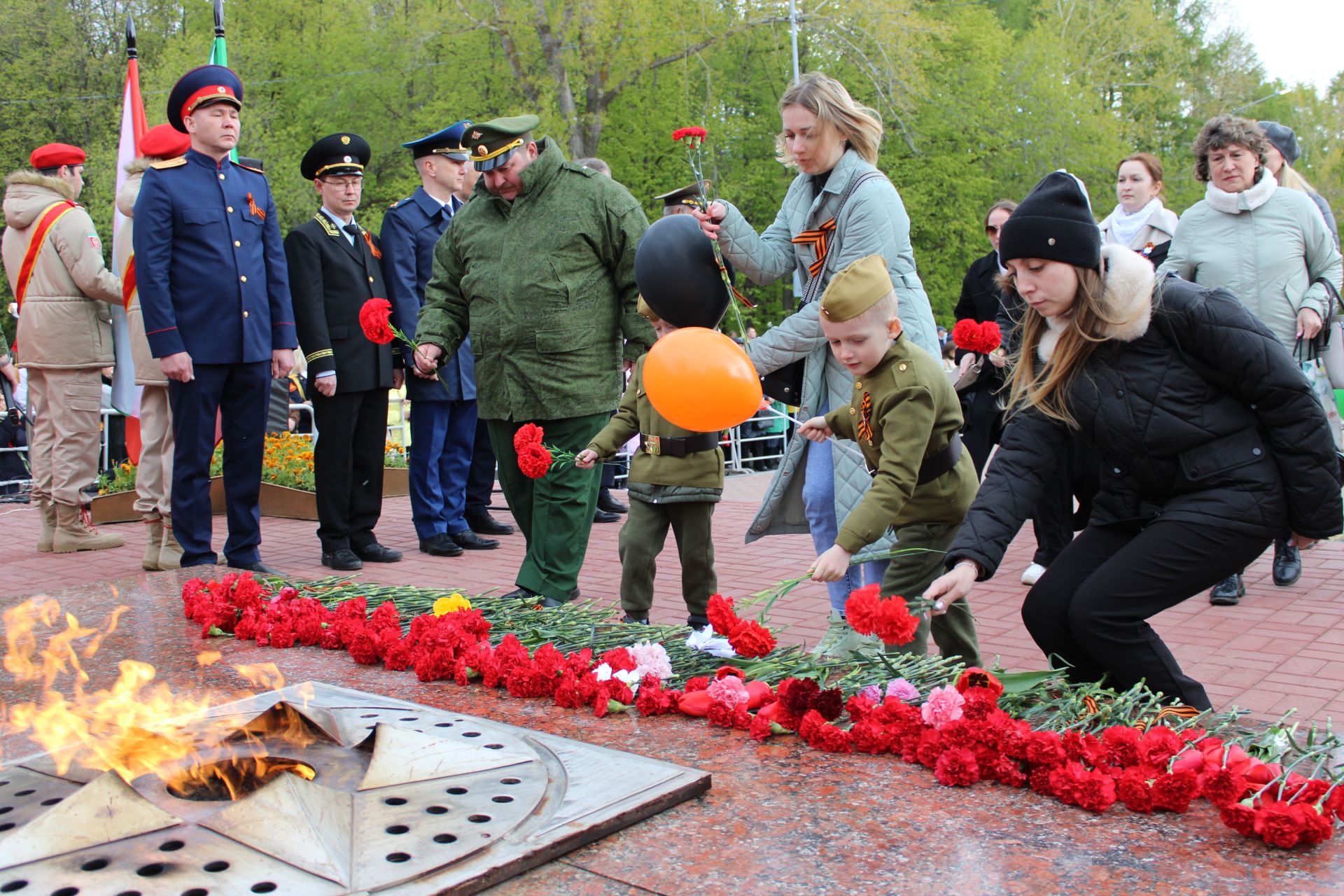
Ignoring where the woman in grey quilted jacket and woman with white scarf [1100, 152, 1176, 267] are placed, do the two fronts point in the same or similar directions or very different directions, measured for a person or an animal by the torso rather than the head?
same or similar directions

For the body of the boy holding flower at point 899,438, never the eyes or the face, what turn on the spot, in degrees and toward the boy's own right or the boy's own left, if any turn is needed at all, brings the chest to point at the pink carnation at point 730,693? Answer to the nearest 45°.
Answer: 0° — they already face it

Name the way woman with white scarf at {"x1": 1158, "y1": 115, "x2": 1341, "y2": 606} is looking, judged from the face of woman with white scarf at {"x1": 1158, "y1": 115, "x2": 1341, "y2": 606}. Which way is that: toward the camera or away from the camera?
toward the camera

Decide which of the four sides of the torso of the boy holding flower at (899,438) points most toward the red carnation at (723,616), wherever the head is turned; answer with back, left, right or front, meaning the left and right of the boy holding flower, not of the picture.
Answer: front

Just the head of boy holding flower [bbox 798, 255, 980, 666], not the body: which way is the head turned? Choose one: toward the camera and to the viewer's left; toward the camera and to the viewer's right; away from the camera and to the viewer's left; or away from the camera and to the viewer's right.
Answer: toward the camera and to the viewer's left

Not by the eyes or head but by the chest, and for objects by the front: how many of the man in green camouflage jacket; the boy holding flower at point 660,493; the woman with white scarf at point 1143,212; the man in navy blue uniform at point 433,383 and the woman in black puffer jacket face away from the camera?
0

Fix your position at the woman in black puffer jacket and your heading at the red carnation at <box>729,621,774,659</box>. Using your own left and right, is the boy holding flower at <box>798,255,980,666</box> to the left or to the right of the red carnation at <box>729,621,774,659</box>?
right

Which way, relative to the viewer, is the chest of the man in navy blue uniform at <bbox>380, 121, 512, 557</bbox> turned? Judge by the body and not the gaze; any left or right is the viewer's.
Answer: facing the viewer and to the right of the viewer

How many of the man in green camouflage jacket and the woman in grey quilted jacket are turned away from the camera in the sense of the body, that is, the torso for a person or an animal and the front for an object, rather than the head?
0

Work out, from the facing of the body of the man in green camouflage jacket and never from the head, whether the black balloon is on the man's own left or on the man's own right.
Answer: on the man's own left

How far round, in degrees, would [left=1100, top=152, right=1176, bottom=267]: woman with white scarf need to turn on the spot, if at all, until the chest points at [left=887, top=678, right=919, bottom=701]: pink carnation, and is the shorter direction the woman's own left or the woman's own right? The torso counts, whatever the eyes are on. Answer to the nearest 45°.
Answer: approximately 45° to the woman's own left

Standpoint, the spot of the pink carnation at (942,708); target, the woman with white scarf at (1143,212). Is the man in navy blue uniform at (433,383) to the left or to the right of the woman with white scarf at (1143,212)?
left

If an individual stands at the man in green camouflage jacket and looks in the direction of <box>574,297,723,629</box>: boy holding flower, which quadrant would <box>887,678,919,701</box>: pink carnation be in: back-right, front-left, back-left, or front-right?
front-right

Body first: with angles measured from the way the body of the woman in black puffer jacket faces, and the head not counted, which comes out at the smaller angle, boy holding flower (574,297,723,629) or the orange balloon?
the orange balloon

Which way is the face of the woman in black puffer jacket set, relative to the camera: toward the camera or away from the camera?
toward the camera

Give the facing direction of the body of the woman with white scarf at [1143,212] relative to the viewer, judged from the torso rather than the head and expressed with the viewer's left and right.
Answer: facing the viewer and to the left of the viewer

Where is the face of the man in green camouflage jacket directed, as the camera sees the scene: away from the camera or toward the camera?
toward the camera

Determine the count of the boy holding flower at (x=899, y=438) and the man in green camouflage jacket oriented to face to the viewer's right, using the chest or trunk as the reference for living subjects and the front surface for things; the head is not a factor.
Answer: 0

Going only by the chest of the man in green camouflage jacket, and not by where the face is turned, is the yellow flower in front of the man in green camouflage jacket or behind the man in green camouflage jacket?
in front
